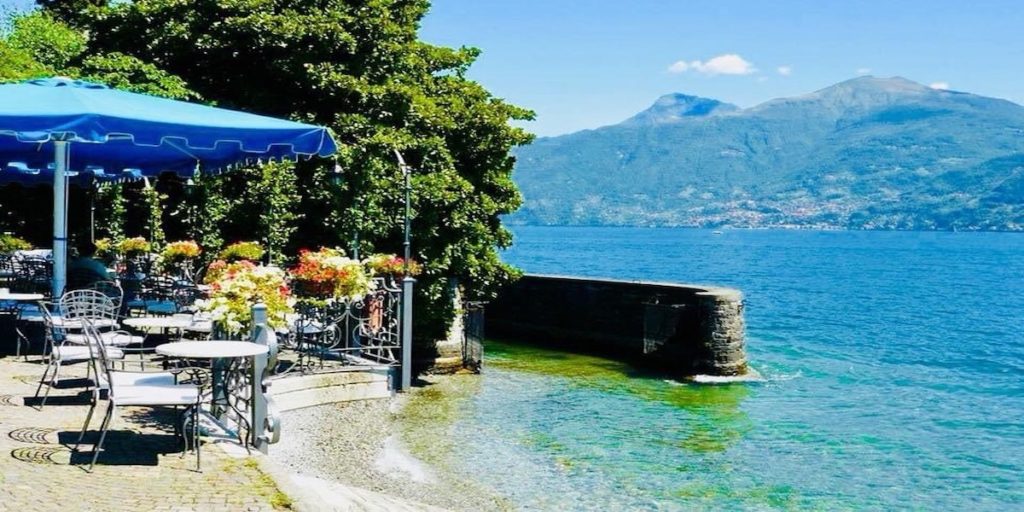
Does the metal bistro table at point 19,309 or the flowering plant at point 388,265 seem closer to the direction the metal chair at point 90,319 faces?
the flowering plant

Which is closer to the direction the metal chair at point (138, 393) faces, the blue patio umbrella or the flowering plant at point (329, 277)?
the flowering plant

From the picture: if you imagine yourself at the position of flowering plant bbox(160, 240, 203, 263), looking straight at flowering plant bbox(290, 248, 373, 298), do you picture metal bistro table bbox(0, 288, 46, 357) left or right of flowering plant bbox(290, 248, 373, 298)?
right

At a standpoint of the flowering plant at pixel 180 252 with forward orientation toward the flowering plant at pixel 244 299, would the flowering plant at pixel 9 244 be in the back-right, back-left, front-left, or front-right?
back-right

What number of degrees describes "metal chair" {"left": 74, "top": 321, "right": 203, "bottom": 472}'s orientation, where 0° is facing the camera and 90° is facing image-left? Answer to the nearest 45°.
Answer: approximately 270°
